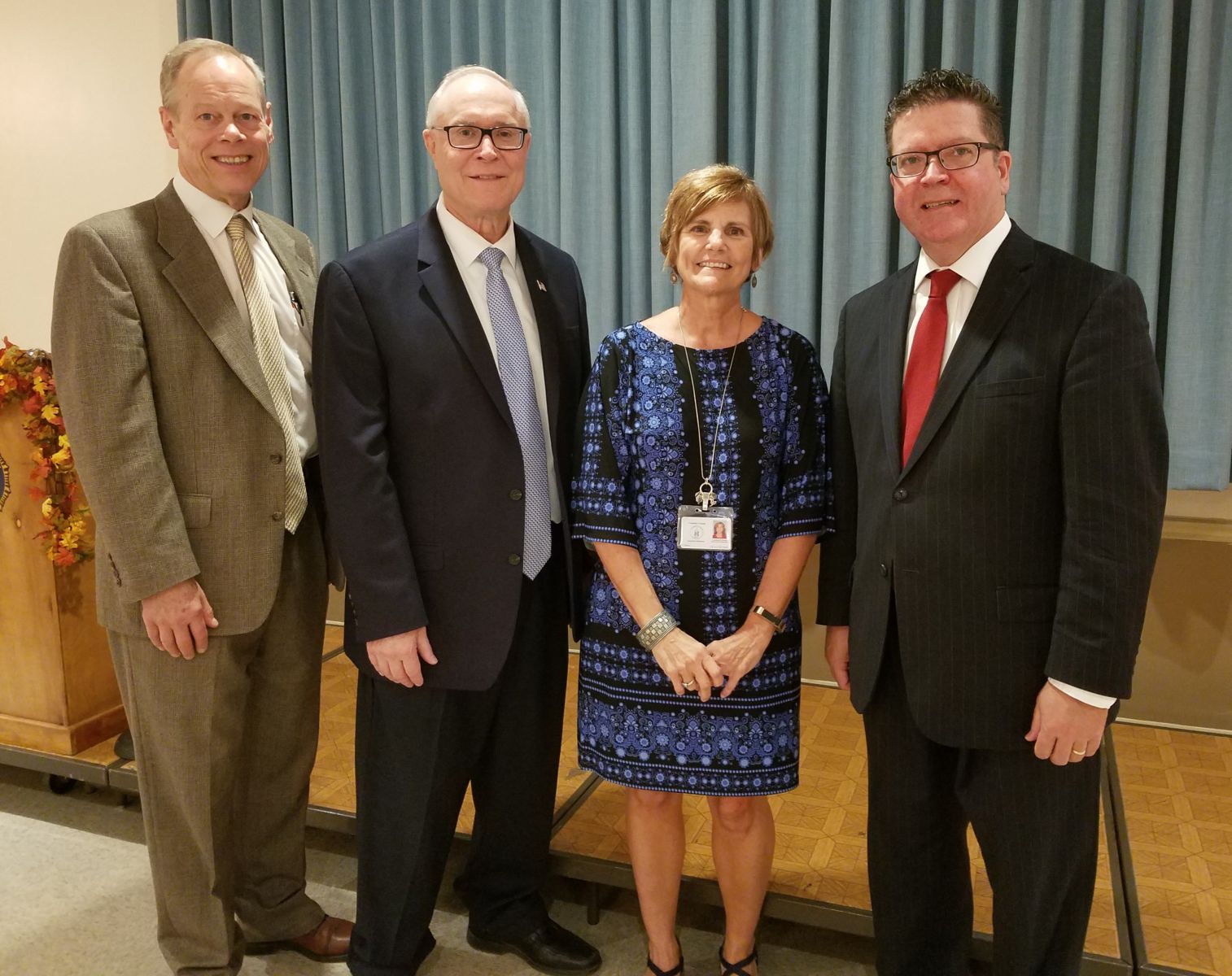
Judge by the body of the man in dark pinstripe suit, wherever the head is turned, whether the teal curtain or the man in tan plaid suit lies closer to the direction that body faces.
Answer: the man in tan plaid suit

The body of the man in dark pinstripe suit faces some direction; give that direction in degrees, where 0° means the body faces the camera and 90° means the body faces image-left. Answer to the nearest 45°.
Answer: approximately 45°
